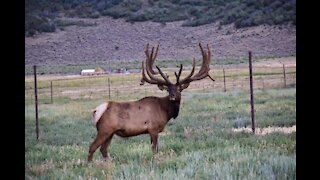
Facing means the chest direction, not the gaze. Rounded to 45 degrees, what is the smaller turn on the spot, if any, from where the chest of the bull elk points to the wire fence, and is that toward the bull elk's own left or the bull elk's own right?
approximately 90° to the bull elk's own left

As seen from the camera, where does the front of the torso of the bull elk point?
to the viewer's right
